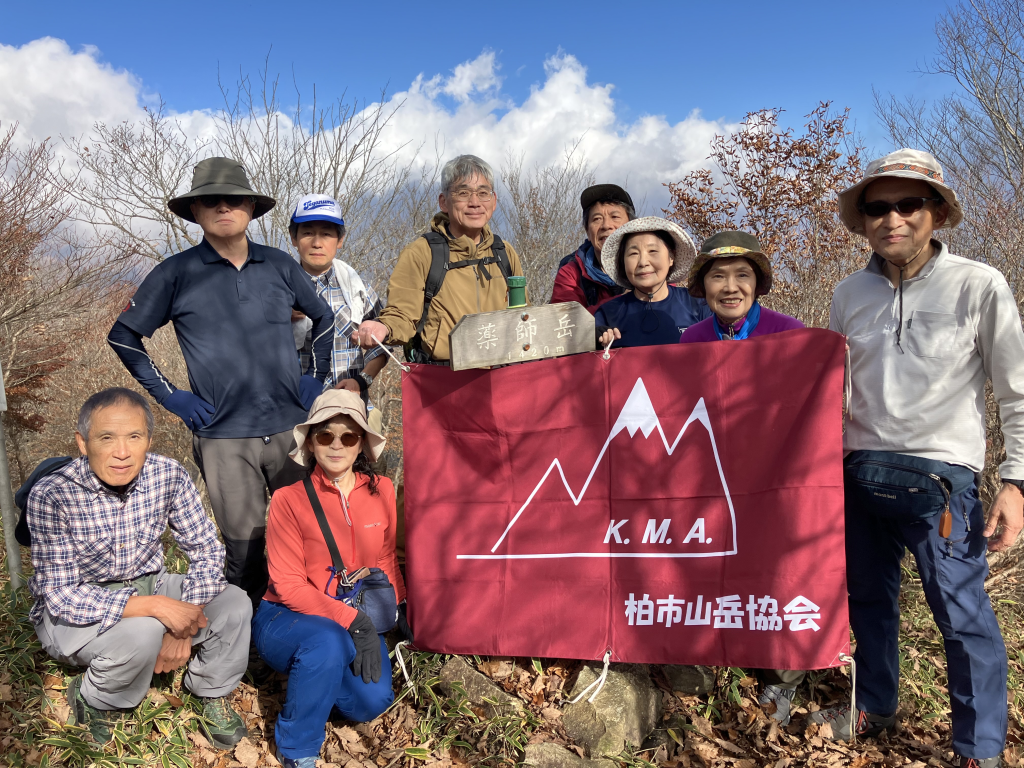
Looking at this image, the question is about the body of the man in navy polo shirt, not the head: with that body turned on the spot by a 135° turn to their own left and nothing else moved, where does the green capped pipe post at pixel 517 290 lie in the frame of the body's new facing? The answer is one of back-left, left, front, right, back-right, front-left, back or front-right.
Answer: right

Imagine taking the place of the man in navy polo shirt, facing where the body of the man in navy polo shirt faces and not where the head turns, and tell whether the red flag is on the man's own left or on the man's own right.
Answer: on the man's own left

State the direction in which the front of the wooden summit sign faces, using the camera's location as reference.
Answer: facing the viewer

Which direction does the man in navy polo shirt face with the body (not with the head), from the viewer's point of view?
toward the camera
